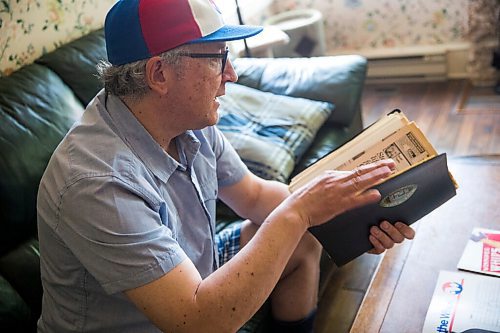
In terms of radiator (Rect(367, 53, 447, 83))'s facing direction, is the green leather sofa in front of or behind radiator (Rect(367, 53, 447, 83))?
in front

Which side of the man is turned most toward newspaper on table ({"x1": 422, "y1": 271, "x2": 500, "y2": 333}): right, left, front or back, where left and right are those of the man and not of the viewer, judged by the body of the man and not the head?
front

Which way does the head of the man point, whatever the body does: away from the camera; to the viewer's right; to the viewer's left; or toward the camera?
to the viewer's right

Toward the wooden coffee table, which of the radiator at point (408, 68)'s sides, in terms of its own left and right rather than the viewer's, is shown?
front

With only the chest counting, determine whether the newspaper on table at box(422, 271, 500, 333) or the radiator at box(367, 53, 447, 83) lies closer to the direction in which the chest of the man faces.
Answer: the newspaper on table

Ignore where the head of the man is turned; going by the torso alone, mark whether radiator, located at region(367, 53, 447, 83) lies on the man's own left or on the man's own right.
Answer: on the man's own left

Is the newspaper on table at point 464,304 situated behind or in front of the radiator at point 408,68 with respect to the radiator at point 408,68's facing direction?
in front

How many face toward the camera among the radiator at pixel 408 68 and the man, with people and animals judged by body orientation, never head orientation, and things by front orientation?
1

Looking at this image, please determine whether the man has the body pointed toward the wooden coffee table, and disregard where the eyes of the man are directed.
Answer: yes

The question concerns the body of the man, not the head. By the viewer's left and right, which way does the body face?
facing to the right of the viewer

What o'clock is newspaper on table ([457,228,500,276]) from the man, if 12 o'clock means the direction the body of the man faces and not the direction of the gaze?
The newspaper on table is roughly at 12 o'clock from the man.

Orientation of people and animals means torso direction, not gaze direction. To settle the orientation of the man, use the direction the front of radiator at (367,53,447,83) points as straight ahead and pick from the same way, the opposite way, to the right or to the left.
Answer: to the left

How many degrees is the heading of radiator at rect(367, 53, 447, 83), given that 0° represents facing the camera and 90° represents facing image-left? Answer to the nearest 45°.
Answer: approximately 0°
